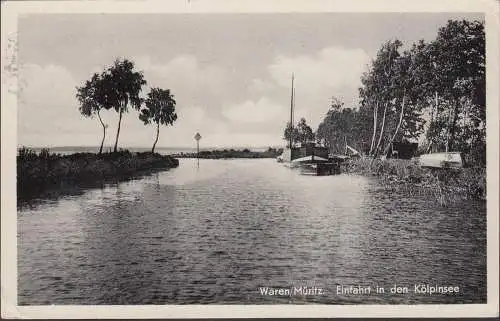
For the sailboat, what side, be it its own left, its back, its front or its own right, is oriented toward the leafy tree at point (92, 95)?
left

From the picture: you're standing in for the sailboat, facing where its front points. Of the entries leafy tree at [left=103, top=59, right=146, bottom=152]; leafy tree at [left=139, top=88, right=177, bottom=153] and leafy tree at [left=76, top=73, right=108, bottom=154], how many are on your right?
0

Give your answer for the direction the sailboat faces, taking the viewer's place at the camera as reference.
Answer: facing away from the viewer and to the left of the viewer

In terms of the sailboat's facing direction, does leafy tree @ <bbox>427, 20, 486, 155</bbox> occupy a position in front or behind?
behind

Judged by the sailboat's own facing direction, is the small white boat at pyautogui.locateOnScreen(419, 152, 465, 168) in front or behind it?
behind
